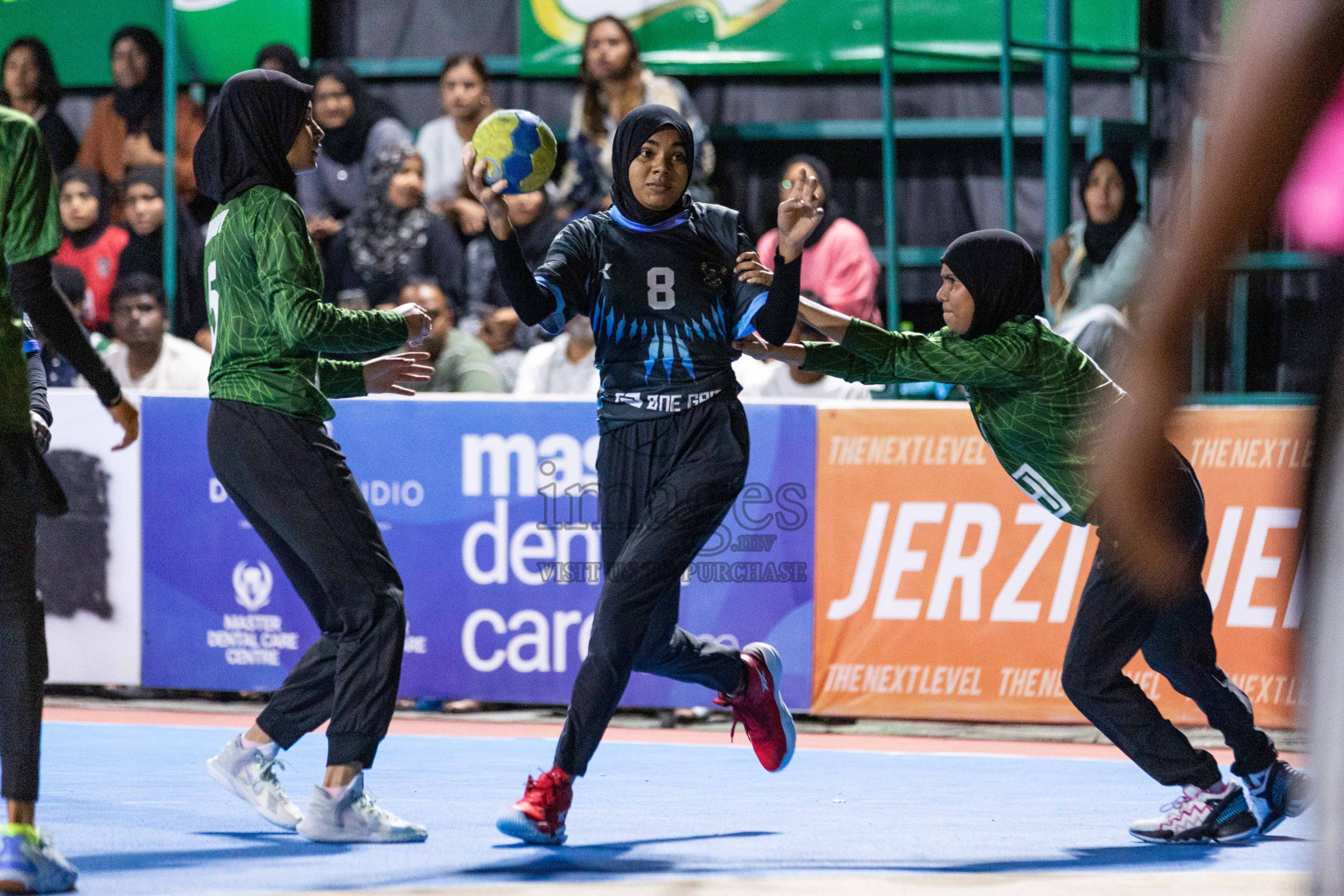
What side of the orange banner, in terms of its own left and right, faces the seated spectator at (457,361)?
right

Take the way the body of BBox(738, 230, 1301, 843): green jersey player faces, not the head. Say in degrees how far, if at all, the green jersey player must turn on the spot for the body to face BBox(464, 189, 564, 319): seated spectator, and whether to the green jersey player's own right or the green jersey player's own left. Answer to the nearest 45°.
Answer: approximately 45° to the green jersey player's own right

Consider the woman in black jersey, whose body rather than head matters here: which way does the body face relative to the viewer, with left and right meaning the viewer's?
facing the viewer

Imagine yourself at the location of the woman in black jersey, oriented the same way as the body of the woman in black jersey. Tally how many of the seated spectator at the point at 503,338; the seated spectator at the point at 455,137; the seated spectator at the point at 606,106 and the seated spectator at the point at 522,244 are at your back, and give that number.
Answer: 4

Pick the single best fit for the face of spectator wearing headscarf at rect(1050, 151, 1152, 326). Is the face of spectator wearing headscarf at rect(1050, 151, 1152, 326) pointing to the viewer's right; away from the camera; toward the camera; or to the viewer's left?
toward the camera

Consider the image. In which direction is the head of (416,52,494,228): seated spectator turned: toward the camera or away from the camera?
toward the camera

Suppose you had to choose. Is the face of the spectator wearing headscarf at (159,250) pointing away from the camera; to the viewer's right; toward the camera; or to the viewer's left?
toward the camera

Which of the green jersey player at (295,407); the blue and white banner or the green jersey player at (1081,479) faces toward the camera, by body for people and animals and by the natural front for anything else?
the blue and white banner

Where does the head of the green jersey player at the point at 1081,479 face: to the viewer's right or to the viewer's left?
to the viewer's left

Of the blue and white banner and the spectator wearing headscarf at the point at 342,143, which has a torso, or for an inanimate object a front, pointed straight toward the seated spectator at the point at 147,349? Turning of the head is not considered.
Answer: the spectator wearing headscarf

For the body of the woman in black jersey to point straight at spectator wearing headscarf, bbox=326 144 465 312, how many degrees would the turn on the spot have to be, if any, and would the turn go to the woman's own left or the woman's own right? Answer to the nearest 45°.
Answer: approximately 180°

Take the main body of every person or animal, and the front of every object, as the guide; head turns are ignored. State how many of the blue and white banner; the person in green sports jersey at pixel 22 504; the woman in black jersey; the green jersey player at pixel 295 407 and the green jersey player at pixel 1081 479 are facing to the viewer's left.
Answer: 1

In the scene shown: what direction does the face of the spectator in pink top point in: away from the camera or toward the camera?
toward the camera

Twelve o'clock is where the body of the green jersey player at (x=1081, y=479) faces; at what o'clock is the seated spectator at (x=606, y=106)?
The seated spectator is roughly at 2 o'clock from the green jersey player.

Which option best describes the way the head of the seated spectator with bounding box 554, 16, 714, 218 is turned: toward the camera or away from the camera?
toward the camera
